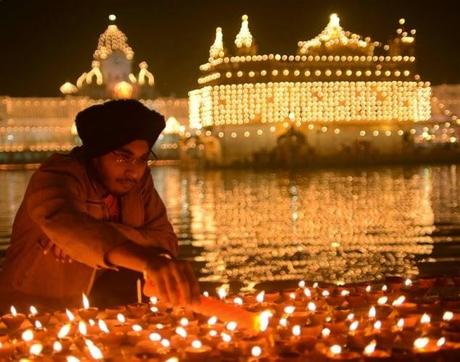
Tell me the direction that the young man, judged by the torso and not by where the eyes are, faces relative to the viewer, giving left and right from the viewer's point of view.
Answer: facing the viewer and to the right of the viewer
